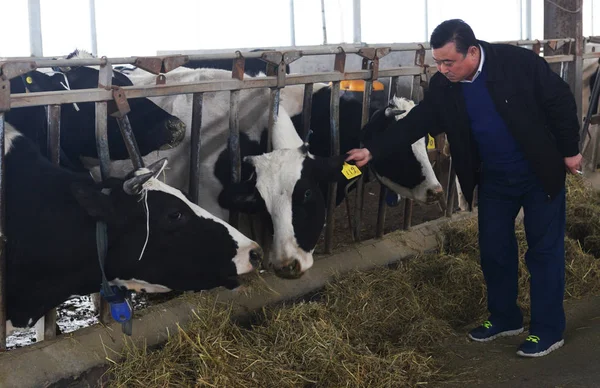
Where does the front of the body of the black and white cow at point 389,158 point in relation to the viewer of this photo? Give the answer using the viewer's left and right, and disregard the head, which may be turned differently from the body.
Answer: facing the viewer and to the right of the viewer

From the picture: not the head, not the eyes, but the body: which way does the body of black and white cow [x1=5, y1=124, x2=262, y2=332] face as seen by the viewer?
to the viewer's right

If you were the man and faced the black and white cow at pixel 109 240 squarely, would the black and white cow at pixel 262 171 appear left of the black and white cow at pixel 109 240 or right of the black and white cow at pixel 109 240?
right

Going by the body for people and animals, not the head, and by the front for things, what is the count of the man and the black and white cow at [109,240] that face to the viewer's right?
1

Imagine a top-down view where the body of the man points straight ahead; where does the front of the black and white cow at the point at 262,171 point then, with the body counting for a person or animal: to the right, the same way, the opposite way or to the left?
to the left

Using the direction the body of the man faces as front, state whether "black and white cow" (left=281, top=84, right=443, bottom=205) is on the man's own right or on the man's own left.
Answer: on the man's own right

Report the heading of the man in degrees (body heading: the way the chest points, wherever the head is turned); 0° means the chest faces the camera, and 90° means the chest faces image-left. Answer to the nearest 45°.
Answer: approximately 45°
